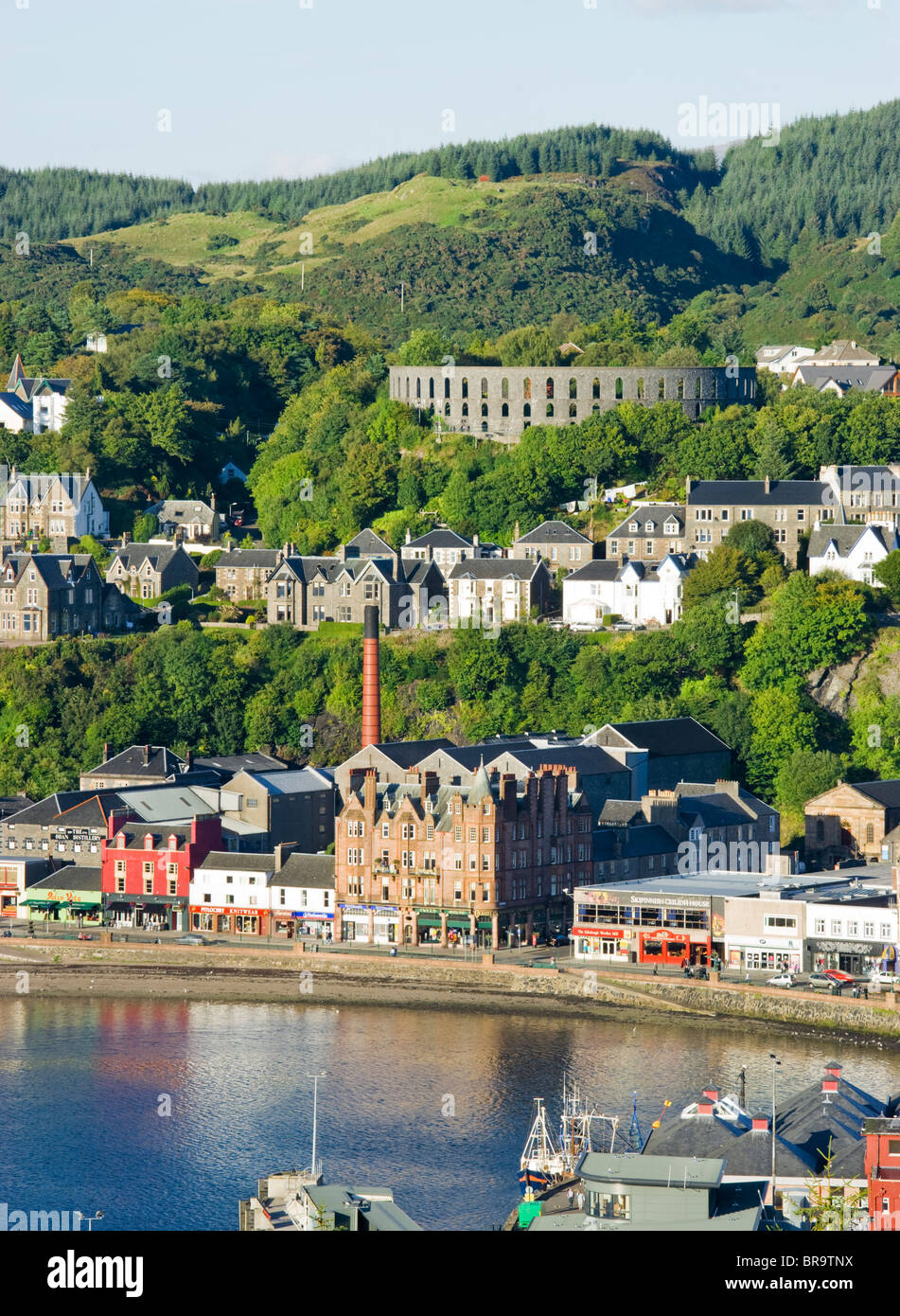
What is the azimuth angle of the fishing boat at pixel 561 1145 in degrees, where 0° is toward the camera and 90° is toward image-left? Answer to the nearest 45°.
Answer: approximately 45°

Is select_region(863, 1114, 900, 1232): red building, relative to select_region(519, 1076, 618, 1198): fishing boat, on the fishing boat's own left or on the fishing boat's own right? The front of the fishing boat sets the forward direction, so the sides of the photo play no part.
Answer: on the fishing boat's own left
